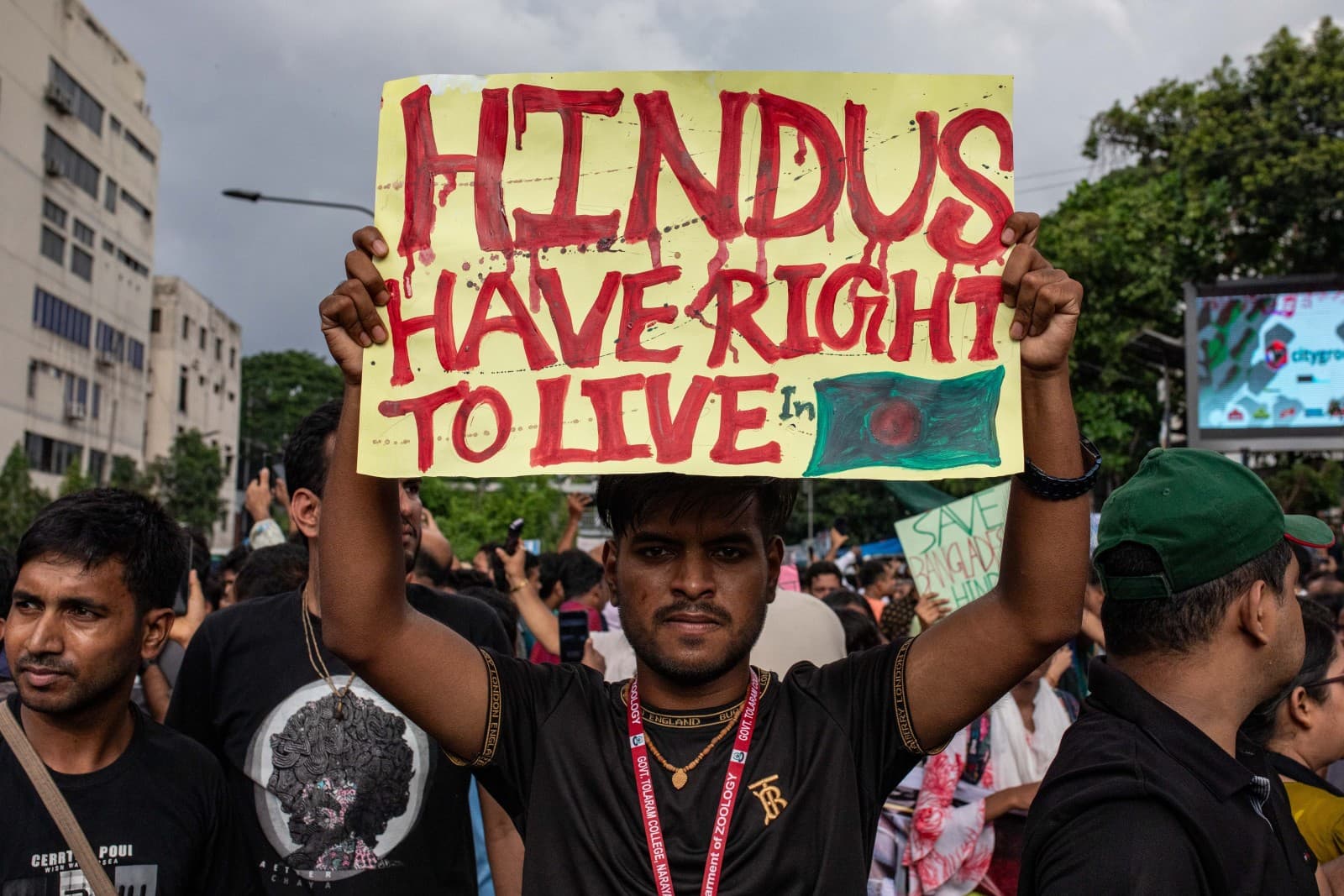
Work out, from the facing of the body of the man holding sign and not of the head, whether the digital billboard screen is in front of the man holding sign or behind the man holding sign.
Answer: behind

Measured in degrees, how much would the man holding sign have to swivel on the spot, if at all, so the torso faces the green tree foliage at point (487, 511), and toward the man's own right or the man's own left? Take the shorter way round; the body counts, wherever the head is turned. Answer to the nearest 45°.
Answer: approximately 180°

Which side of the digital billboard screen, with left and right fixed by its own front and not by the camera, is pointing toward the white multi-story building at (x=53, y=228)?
right

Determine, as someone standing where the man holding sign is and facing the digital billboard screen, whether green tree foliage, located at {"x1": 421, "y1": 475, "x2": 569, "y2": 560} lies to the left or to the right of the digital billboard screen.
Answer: left

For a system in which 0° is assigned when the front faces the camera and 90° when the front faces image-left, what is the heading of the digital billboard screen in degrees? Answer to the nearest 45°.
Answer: approximately 0°

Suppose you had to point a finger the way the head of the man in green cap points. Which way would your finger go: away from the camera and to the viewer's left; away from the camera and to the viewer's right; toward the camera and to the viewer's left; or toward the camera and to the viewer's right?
away from the camera and to the viewer's right

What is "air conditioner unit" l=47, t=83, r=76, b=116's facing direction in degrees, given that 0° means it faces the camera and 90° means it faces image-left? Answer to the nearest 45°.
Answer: approximately 315°

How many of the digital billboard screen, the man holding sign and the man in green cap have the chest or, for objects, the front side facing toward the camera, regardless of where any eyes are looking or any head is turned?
2

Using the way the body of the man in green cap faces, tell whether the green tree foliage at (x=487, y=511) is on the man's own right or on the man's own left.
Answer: on the man's own left

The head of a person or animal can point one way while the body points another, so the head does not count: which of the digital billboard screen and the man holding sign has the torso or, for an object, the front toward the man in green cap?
the digital billboard screen
